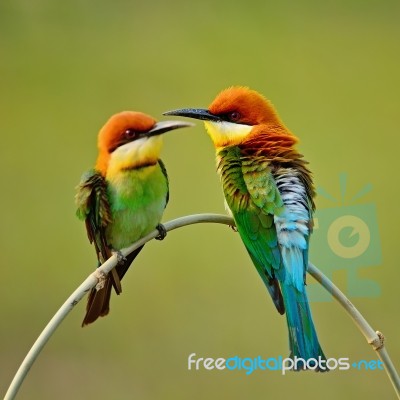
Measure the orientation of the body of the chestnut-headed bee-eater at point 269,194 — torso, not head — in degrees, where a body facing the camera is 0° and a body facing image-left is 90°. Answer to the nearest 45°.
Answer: approximately 135°

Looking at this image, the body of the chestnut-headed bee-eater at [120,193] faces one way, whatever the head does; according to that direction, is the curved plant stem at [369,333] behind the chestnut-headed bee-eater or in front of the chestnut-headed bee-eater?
in front

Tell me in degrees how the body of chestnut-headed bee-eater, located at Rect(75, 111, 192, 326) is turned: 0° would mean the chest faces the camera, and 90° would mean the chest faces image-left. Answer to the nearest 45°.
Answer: approximately 315°

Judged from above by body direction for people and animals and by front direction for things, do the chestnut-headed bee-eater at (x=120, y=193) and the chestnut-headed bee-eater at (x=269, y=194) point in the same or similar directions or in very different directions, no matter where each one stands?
very different directions
